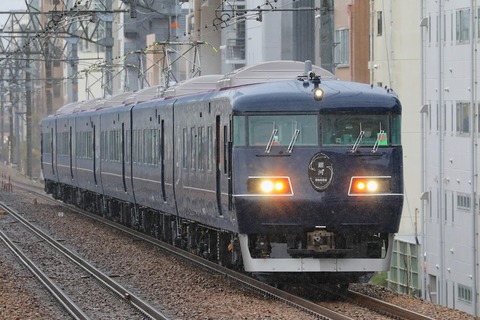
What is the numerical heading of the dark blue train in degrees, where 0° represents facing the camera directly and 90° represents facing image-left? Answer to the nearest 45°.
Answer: approximately 0°

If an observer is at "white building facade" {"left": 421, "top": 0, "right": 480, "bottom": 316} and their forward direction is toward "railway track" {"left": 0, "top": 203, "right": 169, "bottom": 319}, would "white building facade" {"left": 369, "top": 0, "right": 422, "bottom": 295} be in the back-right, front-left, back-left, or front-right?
back-right
